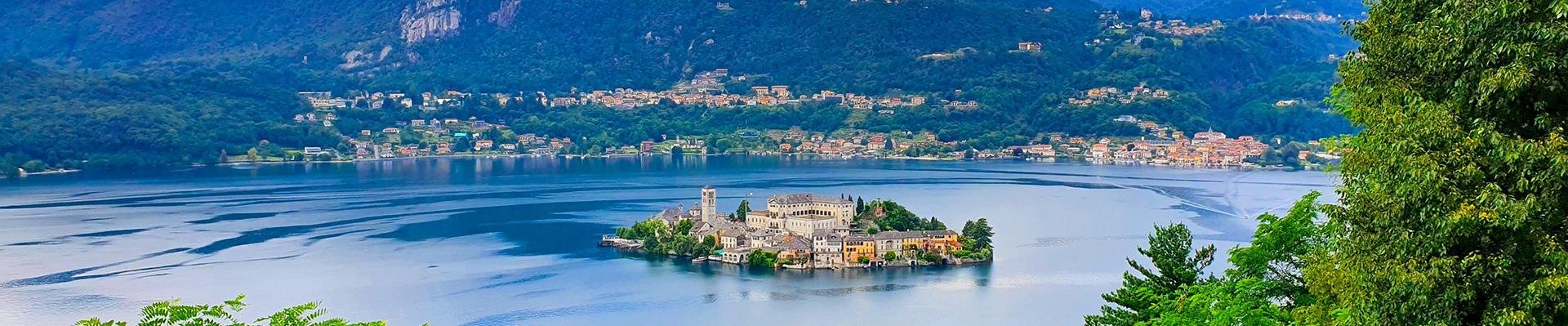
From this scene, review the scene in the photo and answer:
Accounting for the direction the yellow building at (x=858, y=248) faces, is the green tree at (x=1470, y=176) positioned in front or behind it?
in front

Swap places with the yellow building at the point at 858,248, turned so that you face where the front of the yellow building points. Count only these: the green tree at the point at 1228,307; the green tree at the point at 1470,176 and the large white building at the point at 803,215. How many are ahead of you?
2

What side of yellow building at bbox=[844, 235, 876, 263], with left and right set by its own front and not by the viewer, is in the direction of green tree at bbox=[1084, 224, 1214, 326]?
front

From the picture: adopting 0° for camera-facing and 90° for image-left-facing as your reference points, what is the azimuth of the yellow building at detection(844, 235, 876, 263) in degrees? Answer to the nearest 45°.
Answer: approximately 0°

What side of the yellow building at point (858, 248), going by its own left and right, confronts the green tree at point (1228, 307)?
front

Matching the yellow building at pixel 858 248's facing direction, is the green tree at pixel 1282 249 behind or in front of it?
in front

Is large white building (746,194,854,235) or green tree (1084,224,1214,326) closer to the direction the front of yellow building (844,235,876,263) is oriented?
the green tree
